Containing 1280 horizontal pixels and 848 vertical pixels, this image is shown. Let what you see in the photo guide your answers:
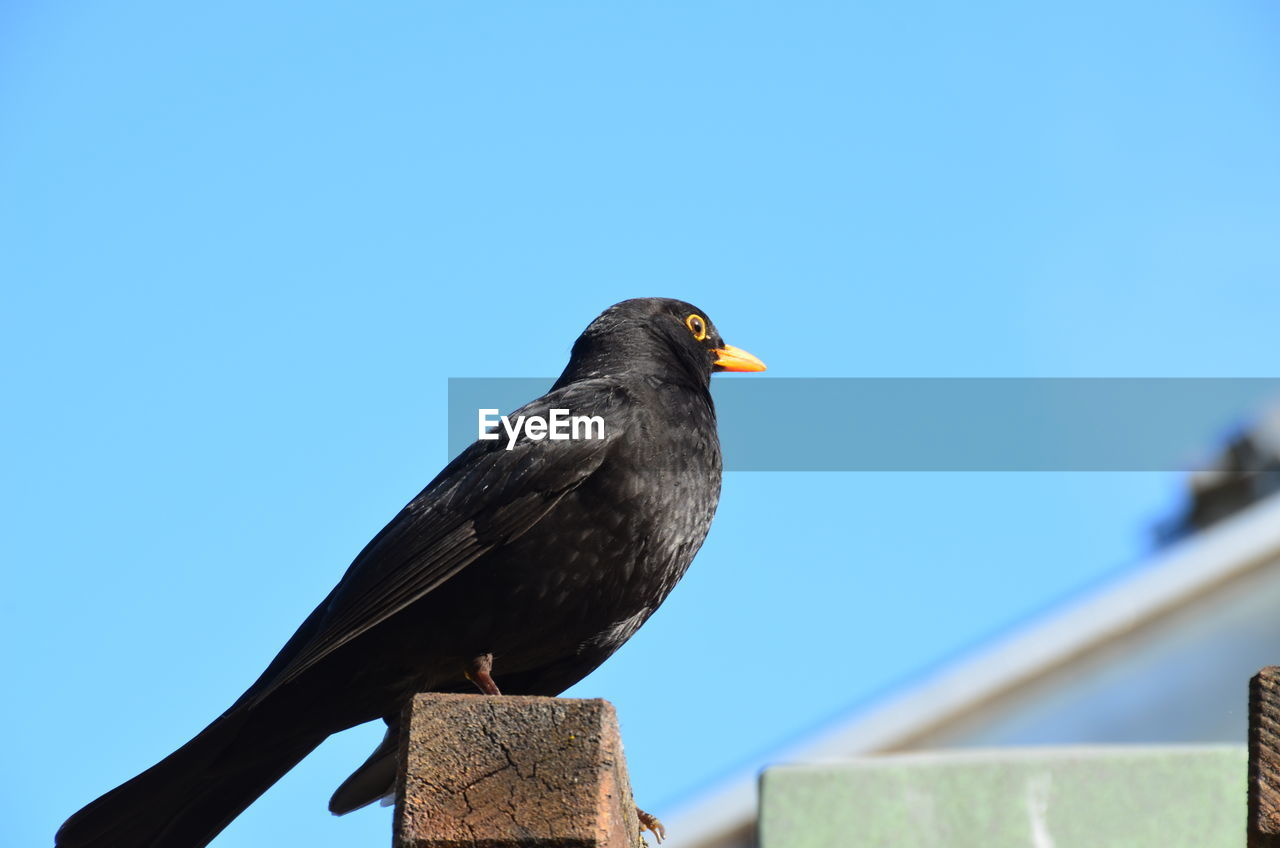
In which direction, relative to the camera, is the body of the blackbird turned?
to the viewer's right

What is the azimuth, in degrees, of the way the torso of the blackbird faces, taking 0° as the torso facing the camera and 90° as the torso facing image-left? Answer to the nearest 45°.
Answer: approximately 270°
